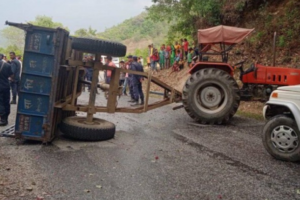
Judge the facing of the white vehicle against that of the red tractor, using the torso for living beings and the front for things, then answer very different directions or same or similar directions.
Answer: very different directions

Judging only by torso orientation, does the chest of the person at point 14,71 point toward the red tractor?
no

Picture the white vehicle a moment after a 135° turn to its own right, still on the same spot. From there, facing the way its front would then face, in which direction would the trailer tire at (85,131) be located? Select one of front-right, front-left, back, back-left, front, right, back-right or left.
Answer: back-left

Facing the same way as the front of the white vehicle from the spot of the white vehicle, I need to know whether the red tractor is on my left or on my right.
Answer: on my right

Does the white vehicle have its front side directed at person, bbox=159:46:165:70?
no

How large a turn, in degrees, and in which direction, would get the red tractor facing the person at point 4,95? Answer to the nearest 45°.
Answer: approximately 180°

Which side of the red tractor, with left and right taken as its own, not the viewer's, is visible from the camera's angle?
right

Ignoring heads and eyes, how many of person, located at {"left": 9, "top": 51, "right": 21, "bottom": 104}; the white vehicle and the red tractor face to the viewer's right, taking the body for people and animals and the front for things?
1

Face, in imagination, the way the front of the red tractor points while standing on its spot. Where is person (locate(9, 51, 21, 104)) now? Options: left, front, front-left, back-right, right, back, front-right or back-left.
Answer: back

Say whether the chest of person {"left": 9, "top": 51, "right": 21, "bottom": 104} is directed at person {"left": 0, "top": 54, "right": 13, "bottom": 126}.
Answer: no
